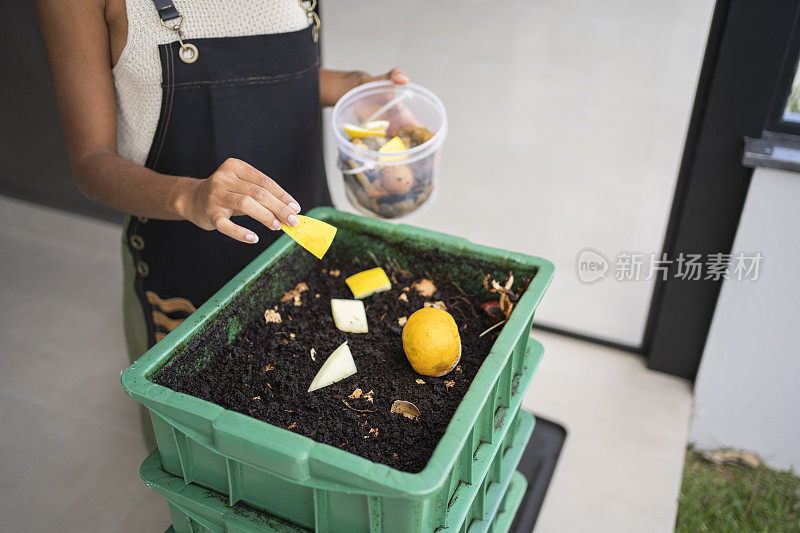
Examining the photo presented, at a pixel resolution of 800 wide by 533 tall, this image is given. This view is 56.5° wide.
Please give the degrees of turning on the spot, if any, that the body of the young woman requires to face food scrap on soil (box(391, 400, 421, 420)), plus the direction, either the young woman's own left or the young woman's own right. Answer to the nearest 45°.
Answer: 0° — they already face it

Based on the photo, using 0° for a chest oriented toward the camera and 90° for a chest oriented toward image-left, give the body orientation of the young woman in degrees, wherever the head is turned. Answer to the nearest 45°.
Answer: approximately 315°

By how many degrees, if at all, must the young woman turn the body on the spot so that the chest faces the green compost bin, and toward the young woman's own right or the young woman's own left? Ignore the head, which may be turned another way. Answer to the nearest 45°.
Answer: approximately 45° to the young woman's own right
